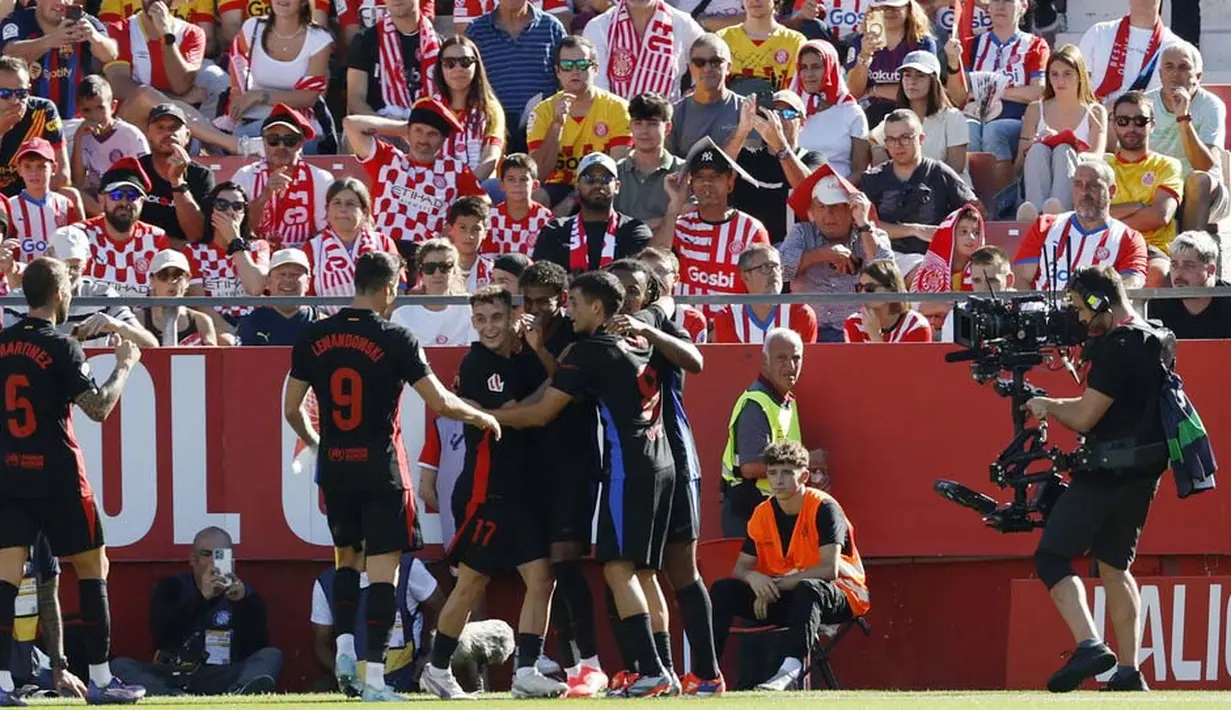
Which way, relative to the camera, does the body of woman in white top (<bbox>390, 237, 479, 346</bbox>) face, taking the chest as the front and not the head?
toward the camera

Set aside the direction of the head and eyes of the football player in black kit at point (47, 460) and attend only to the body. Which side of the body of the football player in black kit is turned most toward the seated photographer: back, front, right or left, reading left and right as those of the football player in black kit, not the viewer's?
front

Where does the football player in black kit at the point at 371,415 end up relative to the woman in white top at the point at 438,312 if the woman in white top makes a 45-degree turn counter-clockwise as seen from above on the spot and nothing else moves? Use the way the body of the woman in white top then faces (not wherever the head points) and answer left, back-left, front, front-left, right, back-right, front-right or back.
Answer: front-right

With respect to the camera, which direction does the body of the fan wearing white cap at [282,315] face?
toward the camera

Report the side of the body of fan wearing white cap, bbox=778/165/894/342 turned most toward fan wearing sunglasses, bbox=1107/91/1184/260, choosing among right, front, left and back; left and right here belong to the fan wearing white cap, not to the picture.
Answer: left

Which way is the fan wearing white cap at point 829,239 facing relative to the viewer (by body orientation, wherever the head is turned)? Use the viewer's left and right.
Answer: facing the viewer

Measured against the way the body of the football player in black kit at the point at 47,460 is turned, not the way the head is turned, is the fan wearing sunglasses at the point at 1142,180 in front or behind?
in front

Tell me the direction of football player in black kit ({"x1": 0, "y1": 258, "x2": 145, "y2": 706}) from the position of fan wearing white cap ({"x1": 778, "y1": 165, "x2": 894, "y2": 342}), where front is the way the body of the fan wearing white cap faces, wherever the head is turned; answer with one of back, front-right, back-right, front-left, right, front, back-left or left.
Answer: front-right

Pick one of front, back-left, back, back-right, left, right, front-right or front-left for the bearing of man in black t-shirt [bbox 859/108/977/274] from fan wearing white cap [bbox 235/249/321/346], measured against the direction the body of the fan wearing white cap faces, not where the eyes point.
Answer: left

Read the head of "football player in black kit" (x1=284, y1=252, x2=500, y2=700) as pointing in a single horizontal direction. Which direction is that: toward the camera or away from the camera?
away from the camera

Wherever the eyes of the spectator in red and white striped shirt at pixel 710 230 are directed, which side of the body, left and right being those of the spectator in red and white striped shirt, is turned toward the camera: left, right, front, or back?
front
